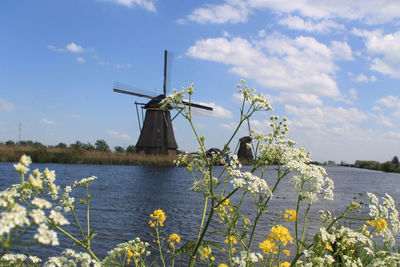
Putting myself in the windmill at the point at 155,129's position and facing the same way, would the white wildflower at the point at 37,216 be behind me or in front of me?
in front

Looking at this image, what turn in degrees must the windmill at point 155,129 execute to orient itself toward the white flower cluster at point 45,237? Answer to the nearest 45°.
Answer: approximately 45° to its right

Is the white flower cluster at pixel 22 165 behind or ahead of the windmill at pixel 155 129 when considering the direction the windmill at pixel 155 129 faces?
ahead
